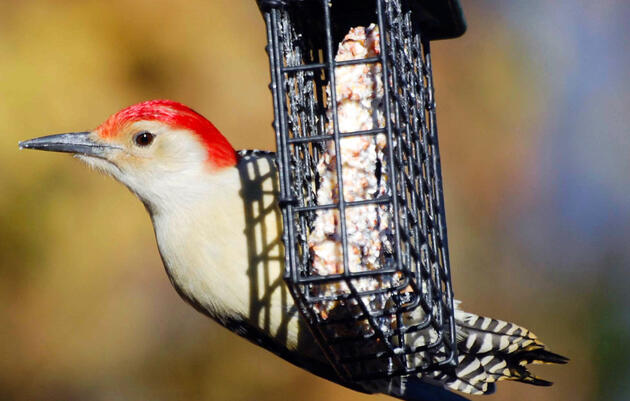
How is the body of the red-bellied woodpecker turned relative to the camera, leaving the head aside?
to the viewer's left
